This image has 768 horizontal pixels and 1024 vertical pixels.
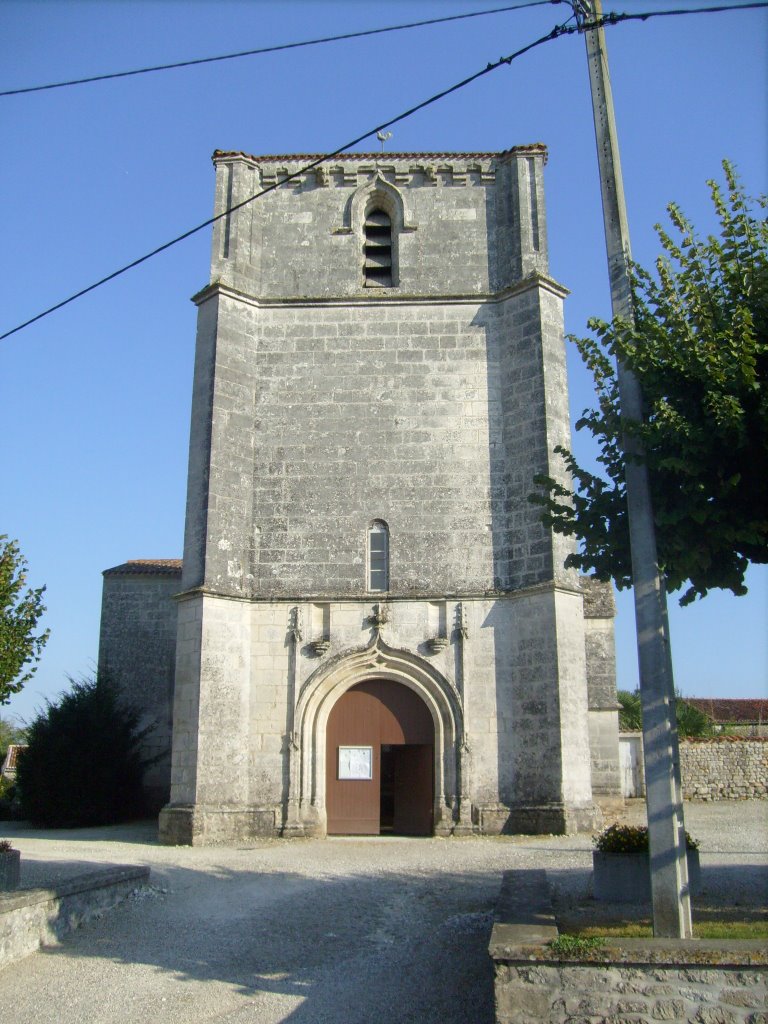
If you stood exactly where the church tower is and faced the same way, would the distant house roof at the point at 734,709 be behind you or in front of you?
behind

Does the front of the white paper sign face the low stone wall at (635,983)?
yes

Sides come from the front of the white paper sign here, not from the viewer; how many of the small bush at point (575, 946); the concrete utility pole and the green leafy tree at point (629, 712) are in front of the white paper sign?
2

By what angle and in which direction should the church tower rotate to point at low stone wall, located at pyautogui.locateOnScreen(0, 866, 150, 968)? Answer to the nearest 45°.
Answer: approximately 45° to its right

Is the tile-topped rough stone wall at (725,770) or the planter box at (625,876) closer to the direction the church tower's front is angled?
the planter box

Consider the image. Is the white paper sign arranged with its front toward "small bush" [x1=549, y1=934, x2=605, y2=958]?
yes

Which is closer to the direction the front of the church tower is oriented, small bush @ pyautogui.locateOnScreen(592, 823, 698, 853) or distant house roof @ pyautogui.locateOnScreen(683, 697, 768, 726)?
the small bush

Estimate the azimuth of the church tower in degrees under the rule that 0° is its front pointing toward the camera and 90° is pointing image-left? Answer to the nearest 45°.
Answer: approximately 0°

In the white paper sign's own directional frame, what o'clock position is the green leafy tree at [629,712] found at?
The green leafy tree is roughly at 7 o'clock from the white paper sign.

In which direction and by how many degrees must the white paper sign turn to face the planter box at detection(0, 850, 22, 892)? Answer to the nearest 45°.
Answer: approximately 45° to its right

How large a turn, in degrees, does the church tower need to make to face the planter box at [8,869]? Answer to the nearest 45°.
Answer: approximately 45° to its right
